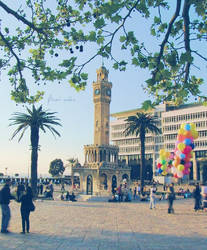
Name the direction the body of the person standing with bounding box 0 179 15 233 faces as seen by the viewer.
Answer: to the viewer's right

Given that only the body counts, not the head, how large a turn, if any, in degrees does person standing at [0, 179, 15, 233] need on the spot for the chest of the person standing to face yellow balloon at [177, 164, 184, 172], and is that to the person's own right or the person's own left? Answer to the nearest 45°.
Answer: approximately 45° to the person's own left

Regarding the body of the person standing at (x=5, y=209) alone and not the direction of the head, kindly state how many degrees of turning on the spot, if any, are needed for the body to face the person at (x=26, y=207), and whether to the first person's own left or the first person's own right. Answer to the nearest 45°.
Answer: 0° — they already face them
